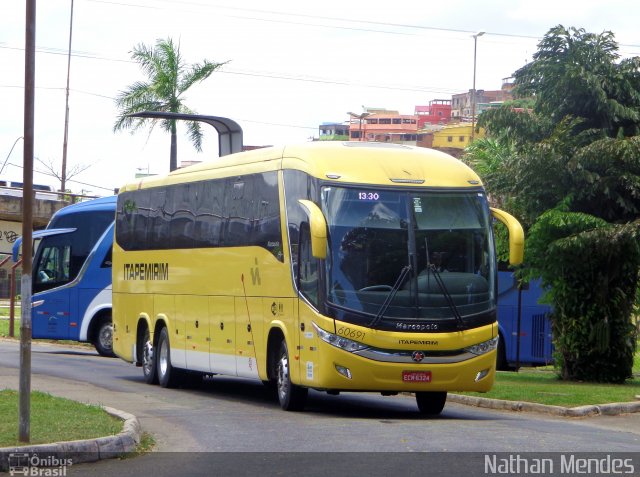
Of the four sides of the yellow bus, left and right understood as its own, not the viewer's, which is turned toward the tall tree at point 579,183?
left

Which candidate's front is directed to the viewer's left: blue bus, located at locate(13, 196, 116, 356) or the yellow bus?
the blue bus

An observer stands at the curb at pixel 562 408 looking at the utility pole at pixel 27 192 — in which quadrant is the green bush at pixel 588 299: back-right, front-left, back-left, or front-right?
back-right

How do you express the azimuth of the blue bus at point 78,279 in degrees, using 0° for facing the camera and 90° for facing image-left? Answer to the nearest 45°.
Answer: approximately 90°

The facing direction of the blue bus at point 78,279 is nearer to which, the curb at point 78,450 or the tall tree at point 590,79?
the curb

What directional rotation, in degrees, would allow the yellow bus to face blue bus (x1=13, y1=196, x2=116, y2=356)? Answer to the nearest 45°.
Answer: approximately 180°

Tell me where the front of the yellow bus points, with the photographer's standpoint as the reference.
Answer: facing the viewer and to the right of the viewer
